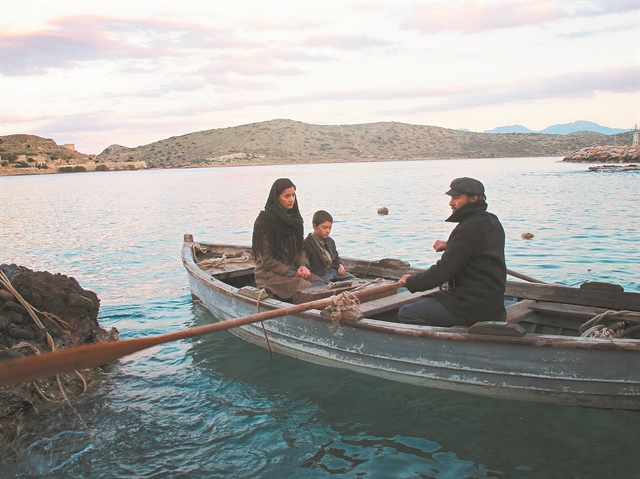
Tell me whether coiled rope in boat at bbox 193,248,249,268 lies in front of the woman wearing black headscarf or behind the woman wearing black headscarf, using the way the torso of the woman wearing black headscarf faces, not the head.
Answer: behind

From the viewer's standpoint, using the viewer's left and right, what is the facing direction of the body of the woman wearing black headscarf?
facing the viewer and to the right of the viewer

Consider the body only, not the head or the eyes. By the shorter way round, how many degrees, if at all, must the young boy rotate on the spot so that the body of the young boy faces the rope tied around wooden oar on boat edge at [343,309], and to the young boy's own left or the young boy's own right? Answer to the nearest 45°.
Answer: approximately 45° to the young boy's own right

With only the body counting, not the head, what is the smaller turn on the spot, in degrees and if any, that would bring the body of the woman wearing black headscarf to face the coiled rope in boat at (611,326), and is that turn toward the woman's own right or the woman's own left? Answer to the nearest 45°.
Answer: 0° — they already face it

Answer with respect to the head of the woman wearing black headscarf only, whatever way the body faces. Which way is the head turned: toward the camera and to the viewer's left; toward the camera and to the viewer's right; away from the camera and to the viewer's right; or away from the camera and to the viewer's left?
toward the camera and to the viewer's right

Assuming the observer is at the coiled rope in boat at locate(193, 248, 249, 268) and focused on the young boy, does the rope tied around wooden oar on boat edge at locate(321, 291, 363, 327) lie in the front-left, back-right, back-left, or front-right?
front-right

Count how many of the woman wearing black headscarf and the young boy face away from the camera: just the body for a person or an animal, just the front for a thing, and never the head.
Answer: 0

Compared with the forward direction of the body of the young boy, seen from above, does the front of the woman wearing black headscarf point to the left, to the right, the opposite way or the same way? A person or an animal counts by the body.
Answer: the same way

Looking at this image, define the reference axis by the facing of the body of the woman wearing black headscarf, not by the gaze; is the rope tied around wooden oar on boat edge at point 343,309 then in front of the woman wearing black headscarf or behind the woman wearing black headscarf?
in front

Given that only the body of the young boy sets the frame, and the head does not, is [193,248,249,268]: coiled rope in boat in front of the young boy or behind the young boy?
behind

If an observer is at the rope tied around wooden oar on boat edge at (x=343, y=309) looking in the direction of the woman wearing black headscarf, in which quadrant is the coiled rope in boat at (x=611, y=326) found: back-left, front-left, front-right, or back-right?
back-right
